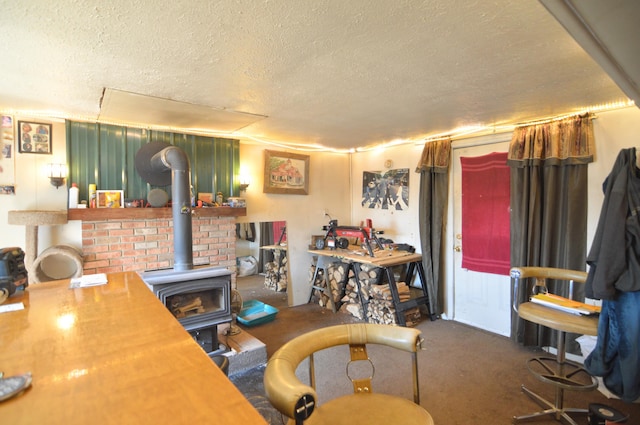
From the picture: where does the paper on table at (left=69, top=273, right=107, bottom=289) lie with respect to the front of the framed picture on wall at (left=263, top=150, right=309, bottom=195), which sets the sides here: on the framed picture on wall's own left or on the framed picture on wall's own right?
on the framed picture on wall's own right

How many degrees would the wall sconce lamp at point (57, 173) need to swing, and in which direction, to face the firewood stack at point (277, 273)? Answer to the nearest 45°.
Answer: approximately 90° to its left

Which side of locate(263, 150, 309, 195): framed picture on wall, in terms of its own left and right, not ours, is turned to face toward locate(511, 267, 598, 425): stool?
front

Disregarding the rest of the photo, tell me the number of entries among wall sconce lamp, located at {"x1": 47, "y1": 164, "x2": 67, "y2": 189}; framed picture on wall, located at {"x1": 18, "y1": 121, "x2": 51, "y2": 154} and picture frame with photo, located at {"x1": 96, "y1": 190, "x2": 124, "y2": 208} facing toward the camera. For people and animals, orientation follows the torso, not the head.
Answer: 3

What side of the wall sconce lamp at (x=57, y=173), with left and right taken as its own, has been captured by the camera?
front

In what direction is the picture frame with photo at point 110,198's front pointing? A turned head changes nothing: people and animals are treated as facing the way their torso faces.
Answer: toward the camera

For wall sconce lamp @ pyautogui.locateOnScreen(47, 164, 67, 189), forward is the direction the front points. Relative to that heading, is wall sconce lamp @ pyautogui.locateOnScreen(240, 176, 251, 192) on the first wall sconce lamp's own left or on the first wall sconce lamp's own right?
on the first wall sconce lamp's own left

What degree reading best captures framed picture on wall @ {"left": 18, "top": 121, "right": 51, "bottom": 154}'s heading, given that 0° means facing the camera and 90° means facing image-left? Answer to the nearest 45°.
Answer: approximately 0°

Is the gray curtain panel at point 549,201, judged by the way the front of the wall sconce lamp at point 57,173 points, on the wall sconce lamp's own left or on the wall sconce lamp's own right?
on the wall sconce lamp's own left

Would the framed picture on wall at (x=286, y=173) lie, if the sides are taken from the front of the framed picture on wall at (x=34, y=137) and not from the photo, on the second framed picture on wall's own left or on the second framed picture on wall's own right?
on the second framed picture on wall's own left

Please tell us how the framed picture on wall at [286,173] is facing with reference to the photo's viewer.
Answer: facing the viewer and to the right of the viewer

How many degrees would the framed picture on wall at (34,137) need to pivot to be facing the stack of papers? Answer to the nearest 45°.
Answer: approximately 45° to its left

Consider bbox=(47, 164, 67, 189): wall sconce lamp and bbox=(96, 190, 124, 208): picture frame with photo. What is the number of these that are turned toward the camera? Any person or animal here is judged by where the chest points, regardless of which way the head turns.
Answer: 2

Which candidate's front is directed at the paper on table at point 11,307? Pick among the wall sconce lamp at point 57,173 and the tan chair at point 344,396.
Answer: the wall sconce lamp
